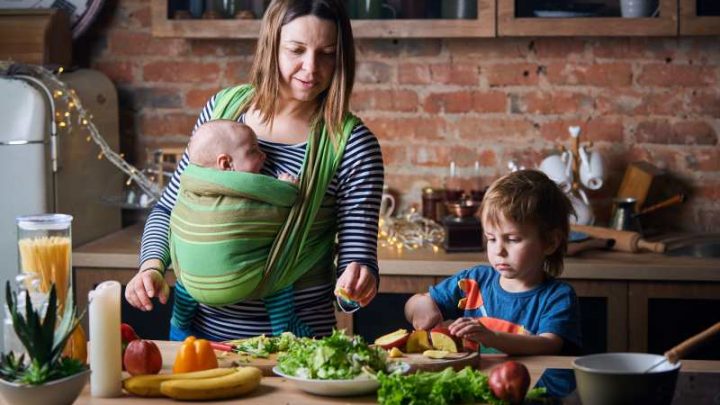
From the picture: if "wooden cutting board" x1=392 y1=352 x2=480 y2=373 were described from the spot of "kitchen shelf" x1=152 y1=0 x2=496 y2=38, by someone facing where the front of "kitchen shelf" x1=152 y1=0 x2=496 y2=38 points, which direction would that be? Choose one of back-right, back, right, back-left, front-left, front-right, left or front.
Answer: front

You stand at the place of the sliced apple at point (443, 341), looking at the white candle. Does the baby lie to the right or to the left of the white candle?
right

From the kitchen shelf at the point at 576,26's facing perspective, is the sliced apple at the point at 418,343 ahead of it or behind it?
ahead

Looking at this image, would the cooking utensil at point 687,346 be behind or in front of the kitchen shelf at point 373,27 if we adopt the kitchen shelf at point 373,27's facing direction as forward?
in front

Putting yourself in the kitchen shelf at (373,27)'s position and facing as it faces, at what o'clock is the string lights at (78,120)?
The string lights is roughly at 3 o'clock from the kitchen shelf.

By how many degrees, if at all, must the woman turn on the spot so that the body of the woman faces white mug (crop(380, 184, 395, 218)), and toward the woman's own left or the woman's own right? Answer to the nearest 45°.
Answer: approximately 180°

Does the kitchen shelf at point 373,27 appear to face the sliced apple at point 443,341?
yes

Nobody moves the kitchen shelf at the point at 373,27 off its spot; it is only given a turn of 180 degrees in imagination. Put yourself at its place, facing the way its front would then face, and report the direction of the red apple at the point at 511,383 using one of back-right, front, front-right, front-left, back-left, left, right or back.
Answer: back

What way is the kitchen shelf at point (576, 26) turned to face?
toward the camera

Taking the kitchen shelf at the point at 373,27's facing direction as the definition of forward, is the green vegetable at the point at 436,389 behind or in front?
in front

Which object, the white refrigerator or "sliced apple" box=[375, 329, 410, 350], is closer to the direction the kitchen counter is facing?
the sliced apple

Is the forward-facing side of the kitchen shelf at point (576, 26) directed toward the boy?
yes
